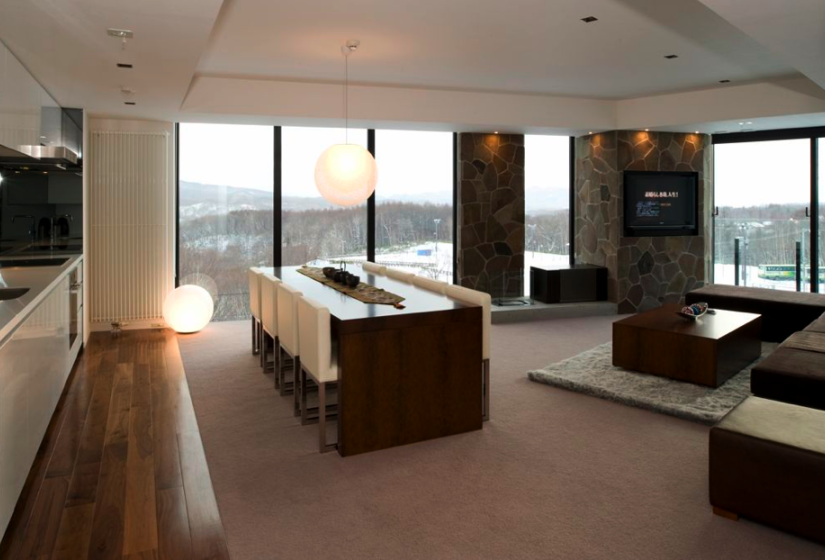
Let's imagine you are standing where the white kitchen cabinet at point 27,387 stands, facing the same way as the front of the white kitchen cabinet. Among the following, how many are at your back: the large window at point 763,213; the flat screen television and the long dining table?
0

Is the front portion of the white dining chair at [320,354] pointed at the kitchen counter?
no

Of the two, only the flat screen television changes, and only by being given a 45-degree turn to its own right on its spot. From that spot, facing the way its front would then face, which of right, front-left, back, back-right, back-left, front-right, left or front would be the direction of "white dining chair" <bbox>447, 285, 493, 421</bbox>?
front-left

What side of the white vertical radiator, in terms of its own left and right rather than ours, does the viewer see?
front

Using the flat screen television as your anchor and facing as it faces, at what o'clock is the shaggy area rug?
The shaggy area rug is roughly at 12 o'clock from the flat screen television.

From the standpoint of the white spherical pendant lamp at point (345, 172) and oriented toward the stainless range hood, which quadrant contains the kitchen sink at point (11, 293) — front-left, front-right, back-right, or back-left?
front-left

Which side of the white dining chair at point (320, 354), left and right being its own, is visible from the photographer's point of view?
right

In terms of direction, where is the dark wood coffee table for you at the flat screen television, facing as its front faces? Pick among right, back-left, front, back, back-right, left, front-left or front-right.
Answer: front

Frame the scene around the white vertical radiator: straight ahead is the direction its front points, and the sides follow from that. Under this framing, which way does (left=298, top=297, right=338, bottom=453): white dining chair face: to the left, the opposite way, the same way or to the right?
to the left

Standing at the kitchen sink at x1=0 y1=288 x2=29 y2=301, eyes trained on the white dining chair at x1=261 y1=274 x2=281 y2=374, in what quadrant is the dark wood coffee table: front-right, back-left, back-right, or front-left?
front-right

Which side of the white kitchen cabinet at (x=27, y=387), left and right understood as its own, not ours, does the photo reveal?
right
